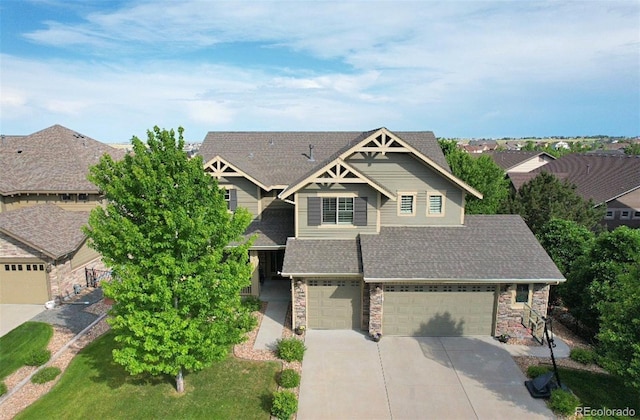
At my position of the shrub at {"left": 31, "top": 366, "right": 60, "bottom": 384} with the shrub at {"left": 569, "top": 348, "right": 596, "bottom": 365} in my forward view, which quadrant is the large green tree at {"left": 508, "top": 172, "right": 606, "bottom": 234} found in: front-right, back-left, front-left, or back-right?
front-left

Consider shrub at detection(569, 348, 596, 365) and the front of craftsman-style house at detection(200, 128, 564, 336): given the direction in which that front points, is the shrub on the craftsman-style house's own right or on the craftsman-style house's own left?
on the craftsman-style house's own left

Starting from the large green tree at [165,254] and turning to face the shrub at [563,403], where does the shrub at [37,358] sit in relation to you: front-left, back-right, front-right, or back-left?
back-left

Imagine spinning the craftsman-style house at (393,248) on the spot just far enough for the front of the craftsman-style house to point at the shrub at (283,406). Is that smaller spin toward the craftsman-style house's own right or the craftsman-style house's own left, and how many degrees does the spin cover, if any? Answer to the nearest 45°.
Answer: approximately 45° to the craftsman-style house's own right

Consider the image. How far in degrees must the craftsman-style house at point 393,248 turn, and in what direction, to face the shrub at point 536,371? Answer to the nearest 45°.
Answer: approximately 45° to its left

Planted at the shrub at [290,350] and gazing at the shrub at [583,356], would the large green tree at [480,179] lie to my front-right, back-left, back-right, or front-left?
front-left

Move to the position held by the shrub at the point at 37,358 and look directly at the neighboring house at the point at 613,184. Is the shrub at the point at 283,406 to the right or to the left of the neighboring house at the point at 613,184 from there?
right

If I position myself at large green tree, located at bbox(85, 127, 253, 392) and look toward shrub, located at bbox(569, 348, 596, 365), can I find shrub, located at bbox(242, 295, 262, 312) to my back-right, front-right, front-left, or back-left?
front-left

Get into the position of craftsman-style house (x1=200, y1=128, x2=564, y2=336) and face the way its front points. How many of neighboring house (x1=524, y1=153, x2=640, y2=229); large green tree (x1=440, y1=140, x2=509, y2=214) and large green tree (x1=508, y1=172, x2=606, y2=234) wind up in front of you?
0

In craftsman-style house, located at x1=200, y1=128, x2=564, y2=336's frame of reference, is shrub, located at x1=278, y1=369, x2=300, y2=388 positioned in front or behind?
in front

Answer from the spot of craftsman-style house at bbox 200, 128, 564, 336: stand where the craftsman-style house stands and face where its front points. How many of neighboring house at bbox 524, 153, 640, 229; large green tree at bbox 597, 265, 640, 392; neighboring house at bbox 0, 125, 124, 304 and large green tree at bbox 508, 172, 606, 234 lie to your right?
1

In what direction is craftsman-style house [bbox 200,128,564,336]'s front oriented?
toward the camera

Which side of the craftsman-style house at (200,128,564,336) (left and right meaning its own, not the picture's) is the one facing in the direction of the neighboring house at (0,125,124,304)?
right

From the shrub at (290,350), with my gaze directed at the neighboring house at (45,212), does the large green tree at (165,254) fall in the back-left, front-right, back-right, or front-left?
front-left

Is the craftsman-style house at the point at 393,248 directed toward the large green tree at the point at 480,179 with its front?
no

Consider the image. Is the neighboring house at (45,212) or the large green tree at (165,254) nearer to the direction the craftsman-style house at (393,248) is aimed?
the large green tree

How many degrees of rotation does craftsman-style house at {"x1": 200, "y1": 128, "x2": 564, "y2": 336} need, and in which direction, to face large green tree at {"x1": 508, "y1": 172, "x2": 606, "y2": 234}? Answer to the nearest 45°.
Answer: approximately 135° to its left
